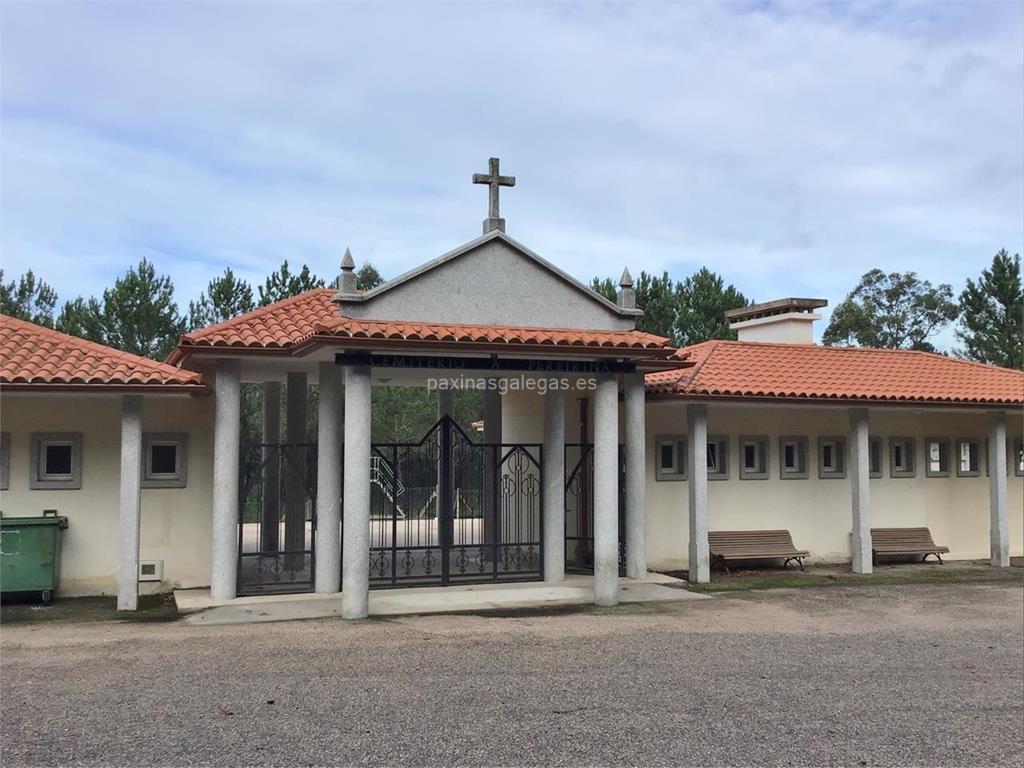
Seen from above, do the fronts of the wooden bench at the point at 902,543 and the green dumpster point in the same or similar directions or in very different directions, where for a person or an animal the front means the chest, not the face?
same or similar directions

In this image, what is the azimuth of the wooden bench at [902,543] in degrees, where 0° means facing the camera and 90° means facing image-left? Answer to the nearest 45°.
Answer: approximately 315°

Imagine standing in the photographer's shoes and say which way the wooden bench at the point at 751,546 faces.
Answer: facing the viewer and to the right of the viewer

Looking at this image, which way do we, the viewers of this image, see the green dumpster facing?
facing the viewer

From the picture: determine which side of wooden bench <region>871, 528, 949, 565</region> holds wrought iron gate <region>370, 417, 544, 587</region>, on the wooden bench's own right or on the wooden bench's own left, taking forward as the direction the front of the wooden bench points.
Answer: on the wooden bench's own right

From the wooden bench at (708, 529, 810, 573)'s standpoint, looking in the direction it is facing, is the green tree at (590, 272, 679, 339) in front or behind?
behind

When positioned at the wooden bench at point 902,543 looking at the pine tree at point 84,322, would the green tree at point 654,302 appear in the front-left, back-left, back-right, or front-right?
front-right

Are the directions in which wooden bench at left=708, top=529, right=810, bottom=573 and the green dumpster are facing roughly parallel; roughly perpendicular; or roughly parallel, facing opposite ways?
roughly parallel

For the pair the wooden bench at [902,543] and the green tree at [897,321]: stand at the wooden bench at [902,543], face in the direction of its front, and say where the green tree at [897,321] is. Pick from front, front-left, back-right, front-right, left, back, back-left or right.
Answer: back-left

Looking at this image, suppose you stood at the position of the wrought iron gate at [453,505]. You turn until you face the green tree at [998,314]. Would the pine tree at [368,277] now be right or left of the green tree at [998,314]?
left

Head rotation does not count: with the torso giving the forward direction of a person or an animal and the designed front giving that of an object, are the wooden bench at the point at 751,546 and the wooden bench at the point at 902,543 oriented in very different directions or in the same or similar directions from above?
same or similar directions

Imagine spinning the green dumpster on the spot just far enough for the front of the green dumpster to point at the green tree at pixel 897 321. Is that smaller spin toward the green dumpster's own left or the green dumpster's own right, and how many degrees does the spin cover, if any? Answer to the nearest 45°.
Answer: approximately 135° to the green dumpster's own left

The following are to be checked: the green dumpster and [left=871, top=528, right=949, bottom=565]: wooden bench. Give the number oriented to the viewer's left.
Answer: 0

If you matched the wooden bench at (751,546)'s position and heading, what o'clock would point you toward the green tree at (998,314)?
The green tree is roughly at 8 o'clock from the wooden bench.

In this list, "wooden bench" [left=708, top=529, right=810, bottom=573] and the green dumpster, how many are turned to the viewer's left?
0
